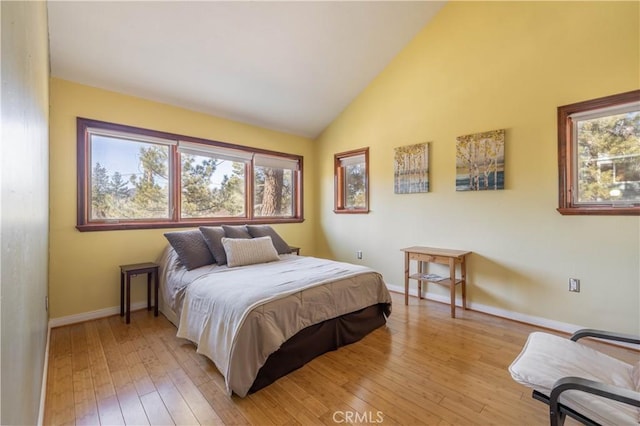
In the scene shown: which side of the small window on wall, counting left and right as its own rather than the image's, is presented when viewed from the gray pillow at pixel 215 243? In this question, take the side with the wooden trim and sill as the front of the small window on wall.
front

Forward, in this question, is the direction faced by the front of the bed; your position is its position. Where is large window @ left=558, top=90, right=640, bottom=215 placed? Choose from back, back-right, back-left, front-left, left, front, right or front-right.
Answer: front-left

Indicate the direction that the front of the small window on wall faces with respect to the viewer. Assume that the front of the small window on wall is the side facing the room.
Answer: facing the viewer and to the left of the viewer

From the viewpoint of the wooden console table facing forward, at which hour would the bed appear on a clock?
The bed is roughly at 12 o'clock from the wooden console table.

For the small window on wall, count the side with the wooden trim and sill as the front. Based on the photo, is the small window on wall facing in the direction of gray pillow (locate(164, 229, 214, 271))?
yes

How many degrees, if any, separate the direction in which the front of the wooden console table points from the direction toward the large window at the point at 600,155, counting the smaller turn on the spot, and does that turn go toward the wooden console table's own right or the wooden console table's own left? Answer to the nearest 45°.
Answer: approximately 135° to the wooden console table's own left

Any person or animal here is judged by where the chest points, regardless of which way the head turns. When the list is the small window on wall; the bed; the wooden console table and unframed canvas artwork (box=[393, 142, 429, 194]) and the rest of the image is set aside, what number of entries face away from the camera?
0

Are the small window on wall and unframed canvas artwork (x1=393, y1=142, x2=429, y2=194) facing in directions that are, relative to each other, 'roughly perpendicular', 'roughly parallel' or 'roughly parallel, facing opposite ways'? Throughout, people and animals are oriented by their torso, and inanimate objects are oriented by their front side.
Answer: roughly parallel

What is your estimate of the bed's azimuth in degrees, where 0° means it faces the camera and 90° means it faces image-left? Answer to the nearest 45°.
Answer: approximately 315°

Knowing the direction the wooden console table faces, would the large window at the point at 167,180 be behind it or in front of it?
in front

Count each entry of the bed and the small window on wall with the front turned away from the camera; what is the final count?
0

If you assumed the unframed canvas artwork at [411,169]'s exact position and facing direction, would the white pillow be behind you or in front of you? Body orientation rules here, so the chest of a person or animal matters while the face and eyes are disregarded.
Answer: in front

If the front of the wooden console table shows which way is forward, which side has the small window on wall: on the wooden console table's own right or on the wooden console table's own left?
on the wooden console table's own right

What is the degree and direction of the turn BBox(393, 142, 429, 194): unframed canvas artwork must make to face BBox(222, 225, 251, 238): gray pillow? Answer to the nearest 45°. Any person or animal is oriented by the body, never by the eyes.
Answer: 0° — it already faces it

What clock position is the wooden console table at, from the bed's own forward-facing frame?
The wooden console table is roughly at 10 o'clock from the bed.
